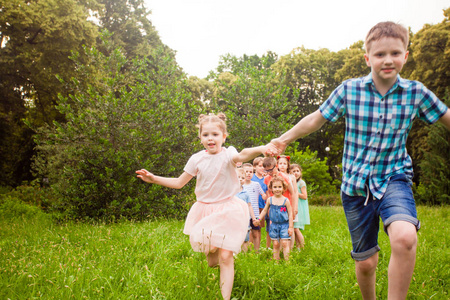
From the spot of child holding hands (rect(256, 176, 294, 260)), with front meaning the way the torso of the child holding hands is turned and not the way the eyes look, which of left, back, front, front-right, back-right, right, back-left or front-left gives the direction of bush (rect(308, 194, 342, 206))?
back

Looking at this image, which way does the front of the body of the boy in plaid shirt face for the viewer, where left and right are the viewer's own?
facing the viewer

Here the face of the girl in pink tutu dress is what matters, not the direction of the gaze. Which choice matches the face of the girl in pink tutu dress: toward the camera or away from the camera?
toward the camera

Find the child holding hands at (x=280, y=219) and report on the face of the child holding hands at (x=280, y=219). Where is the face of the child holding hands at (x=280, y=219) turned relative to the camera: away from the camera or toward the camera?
toward the camera

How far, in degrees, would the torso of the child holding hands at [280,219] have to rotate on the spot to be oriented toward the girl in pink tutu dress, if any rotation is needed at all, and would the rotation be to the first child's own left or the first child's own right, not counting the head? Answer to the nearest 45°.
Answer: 0° — they already face them

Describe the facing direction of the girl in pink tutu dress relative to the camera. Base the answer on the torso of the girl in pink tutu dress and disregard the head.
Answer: toward the camera

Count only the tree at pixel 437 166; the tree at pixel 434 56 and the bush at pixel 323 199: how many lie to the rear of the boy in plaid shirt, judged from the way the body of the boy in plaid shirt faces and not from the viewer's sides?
3

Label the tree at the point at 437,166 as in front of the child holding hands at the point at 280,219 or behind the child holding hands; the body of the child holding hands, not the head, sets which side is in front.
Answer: behind

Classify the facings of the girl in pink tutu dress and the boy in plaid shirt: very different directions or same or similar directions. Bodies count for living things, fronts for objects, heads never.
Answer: same or similar directions

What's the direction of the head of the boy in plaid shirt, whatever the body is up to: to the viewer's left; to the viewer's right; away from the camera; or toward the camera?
toward the camera

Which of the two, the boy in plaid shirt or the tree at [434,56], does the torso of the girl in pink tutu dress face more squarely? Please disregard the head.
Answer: the boy in plaid shirt

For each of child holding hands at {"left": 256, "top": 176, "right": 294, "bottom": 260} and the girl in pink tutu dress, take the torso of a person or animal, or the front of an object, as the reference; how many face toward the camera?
2

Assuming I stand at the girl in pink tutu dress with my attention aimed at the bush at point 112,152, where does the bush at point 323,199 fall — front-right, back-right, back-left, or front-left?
front-right
